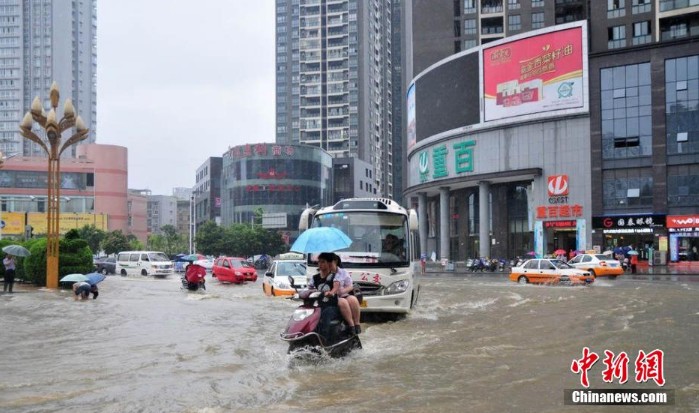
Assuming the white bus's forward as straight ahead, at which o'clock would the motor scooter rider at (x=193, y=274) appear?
The motor scooter rider is roughly at 5 o'clock from the white bus.

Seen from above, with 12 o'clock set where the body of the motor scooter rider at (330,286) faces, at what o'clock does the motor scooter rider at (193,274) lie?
the motor scooter rider at (193,274) is roughly at 4 o'clock from the motor scooter rider at (330,286).

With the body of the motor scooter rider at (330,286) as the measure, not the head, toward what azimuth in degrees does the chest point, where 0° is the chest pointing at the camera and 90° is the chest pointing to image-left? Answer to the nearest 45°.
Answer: approximately 45°

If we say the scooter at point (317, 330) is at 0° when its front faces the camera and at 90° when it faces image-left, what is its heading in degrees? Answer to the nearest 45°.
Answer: approximately 45°

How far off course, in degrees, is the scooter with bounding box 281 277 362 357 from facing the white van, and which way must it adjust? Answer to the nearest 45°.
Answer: approximately 135° to its right

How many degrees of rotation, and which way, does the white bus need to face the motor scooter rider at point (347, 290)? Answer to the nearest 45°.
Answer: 0° — it already faces them

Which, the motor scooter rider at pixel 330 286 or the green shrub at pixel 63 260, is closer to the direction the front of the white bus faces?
the motor scooter rider

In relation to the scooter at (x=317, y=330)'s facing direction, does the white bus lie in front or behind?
behind
